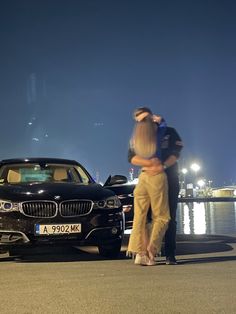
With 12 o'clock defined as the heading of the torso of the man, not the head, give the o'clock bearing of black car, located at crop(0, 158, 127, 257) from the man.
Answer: The black car is roughly at 4 o'clock from the man.

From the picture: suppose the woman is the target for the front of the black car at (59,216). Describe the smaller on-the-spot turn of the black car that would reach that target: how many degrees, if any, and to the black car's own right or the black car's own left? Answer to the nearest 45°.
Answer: approximately 45° to the black car's own left

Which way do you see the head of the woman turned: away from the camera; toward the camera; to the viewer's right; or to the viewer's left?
away from the camera

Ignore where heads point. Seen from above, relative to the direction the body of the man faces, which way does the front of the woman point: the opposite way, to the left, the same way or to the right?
the opposite way

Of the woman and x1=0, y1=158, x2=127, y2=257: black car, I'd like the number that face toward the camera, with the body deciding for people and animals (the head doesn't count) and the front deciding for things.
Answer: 1

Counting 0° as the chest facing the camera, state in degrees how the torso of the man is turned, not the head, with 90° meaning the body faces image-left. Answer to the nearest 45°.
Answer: approximately 45°

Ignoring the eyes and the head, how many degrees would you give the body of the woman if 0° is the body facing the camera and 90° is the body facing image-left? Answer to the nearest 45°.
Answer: approximately 225°

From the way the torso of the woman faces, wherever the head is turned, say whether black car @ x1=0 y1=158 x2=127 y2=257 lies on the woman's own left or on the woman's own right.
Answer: on the woman's own left

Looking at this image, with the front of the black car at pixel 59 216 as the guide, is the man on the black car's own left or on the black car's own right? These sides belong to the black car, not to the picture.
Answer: on the black car's own left
